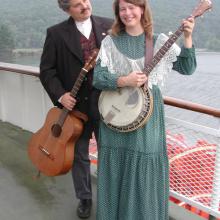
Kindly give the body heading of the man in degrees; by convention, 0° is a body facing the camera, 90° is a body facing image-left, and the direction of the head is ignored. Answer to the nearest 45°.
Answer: approximately 315°

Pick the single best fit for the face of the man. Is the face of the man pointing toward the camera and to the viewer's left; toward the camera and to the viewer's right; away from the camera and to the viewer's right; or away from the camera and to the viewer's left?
toward the camera and to the viewer's right

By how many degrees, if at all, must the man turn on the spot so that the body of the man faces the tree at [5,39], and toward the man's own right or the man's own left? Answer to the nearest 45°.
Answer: approximately 135° to the man's own left

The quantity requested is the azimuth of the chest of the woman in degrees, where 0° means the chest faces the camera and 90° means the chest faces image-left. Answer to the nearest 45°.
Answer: approximately 0°

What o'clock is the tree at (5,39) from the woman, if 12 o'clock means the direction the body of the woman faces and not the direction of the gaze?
The tree is roughly at 5 o'clock from the woman.

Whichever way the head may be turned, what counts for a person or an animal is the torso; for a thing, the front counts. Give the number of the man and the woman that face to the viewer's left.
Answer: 0
